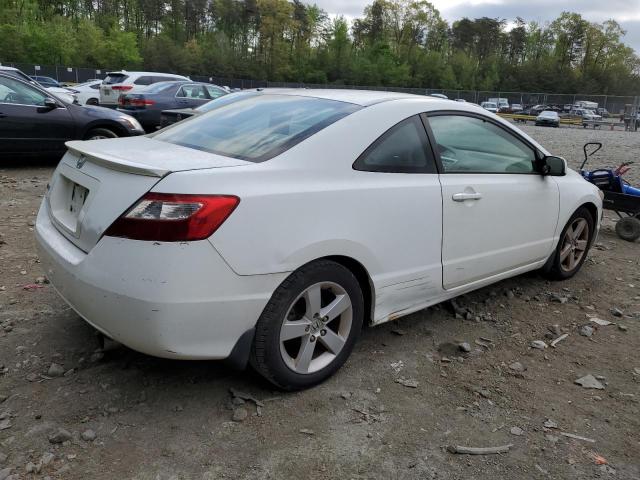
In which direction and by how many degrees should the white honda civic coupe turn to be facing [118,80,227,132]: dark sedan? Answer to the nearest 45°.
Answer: approximately 45° to its left

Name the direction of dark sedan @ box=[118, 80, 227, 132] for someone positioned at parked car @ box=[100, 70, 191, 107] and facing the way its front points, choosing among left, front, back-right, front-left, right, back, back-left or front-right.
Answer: back-right

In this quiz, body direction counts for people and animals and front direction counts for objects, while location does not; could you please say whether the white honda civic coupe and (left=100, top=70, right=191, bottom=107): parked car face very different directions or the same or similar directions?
same or similar directions

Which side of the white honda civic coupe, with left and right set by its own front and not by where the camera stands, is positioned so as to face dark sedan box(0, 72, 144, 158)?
left

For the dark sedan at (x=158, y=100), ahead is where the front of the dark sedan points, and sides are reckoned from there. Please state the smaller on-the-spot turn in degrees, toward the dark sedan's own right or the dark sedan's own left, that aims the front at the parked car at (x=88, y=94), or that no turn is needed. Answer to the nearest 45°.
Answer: approximately 45° to the dark sedan's own left

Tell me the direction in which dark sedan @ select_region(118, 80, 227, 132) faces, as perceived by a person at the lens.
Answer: facing away from the viewer and to the right of the viewer

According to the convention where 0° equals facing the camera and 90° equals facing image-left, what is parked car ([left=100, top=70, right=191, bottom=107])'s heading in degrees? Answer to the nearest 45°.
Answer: approximately 225°

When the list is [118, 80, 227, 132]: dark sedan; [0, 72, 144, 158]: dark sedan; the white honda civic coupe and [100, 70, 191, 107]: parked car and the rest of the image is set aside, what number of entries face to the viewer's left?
0

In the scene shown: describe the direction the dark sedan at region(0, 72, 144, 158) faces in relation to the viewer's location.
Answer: facing to the right of the viewer

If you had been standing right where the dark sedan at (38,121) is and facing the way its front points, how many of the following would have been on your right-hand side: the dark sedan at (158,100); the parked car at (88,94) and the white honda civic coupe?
1

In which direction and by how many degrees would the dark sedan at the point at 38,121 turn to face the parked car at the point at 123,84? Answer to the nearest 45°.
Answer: approximately 90° to its left
